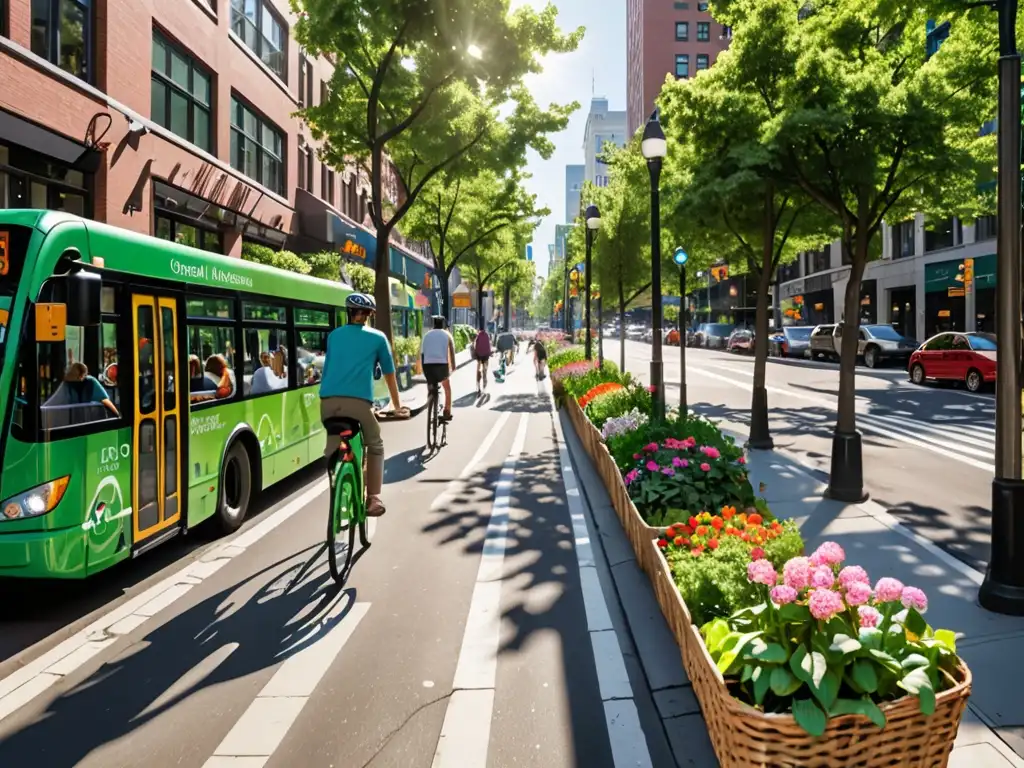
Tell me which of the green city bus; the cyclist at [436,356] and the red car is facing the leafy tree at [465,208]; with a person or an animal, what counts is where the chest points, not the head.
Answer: the cyclist

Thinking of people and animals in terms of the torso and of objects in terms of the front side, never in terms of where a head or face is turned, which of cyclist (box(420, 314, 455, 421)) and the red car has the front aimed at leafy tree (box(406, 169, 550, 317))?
the cyclist

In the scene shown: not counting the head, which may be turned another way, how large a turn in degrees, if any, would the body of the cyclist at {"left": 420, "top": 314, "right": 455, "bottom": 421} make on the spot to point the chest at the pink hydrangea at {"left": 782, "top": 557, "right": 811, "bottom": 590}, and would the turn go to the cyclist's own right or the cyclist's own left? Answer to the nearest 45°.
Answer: approximately 180°

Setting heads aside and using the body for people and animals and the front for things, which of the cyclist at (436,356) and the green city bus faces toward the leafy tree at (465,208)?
the cyclist

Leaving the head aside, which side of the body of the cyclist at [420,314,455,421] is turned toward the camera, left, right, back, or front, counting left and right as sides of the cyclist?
back

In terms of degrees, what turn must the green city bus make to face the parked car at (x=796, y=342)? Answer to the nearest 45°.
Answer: approximately 180°

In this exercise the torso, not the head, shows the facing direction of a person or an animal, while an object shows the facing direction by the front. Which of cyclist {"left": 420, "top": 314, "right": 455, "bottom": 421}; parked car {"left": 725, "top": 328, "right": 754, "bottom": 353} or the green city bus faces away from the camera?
the cyclist

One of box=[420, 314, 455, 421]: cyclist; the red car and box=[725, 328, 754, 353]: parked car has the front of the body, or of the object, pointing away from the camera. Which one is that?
the cyclist

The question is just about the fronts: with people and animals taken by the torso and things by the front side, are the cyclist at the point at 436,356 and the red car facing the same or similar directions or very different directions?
very different directions

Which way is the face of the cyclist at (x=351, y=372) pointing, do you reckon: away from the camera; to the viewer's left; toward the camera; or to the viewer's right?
away from the camera

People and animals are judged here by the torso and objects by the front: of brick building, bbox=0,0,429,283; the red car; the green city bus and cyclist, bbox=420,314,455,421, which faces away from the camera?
the cyclist
